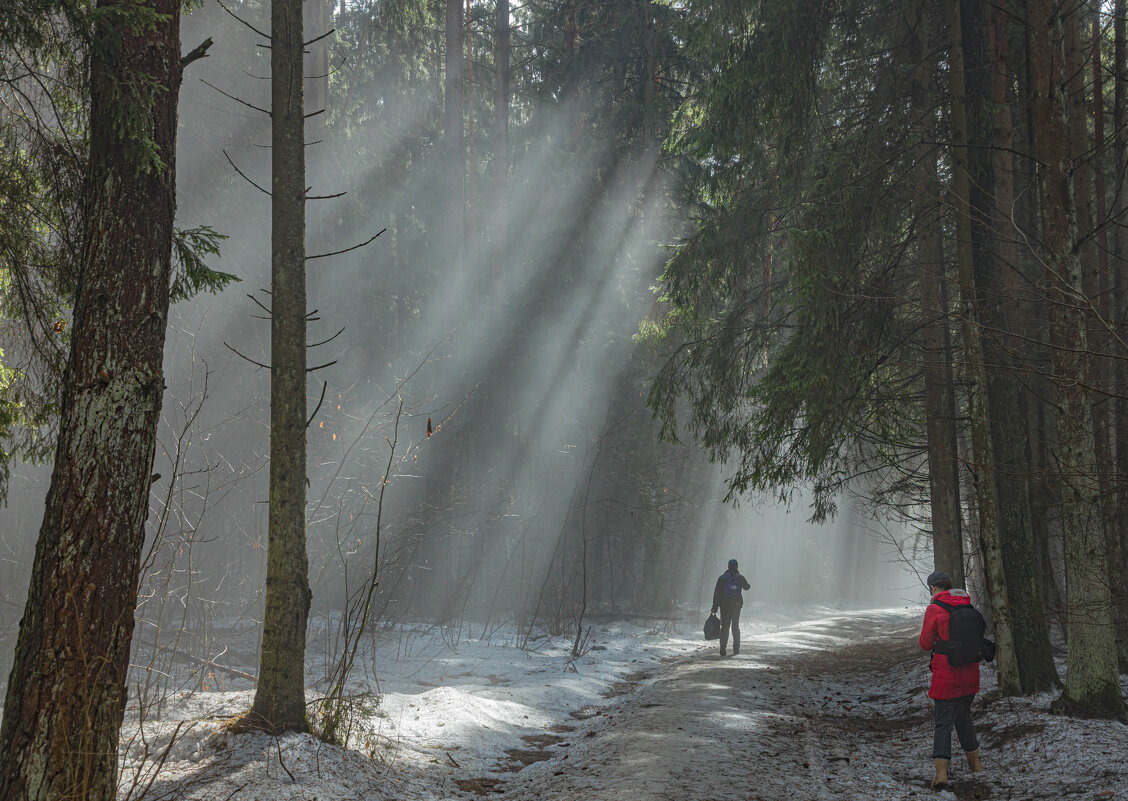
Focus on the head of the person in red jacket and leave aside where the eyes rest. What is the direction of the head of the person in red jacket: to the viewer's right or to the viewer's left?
to the viewer's left

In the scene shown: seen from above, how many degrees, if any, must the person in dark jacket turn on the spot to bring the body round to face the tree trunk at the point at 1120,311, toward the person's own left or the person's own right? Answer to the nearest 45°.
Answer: approximately 135° to the person's own right

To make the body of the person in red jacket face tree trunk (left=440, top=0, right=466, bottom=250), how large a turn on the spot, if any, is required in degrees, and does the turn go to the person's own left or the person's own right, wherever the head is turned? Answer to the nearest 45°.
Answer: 0° — they already face it

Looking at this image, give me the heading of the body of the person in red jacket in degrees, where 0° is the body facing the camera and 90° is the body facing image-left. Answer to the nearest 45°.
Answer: approximately 135°

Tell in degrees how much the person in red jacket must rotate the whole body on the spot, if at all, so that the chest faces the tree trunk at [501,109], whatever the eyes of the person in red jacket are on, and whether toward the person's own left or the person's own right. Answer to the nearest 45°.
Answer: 0° — they already face it

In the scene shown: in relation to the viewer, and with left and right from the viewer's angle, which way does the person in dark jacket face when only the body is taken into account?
facing away from the viewer

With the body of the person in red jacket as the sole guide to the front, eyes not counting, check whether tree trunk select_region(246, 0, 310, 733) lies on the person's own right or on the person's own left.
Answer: on the person's own left
